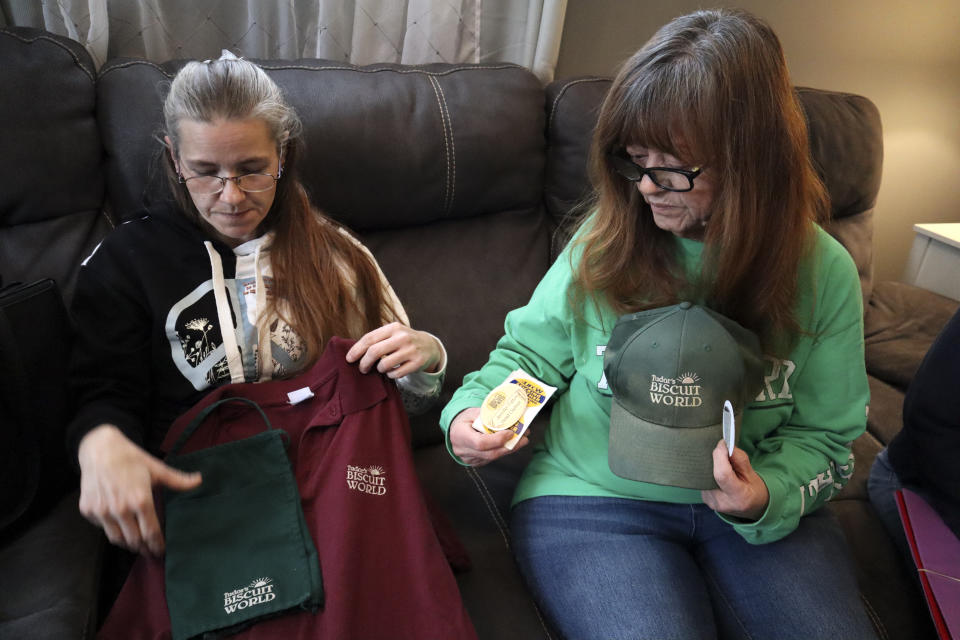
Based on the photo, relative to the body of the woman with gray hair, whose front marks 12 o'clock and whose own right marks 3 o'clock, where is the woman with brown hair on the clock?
The woman with brown hair is roughly at 10 o'clock from the woman with gray hair.

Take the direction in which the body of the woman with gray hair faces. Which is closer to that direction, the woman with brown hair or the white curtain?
the woman with brown hair

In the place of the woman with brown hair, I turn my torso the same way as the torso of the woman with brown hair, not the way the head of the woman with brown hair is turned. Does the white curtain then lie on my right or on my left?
on my right

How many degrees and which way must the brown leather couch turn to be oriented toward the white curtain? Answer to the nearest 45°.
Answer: approximately 135° to its right

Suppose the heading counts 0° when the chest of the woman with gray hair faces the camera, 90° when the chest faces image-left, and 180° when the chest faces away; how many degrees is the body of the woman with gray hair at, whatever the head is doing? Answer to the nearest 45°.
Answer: approximately 0°

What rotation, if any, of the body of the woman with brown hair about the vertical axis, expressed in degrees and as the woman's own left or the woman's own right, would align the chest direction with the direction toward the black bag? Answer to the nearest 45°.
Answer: approximately 90° to the woman's own right

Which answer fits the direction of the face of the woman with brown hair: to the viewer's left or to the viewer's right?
to the viewer's left

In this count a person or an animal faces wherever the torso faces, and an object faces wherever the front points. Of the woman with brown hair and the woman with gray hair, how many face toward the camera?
2

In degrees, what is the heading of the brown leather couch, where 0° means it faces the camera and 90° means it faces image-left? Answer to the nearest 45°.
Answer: approximately 0°

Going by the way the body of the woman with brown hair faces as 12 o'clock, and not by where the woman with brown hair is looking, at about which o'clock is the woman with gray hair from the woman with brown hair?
The woman with gray hair is roughly at 3 o'clock from the woman with brown hair.
